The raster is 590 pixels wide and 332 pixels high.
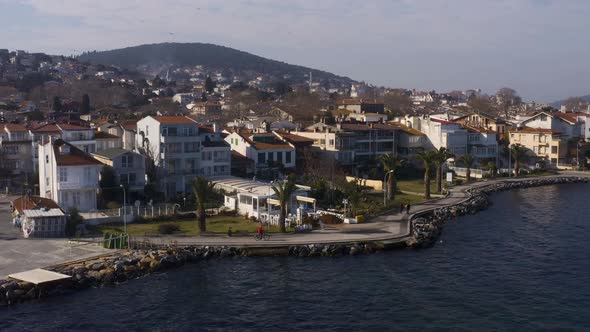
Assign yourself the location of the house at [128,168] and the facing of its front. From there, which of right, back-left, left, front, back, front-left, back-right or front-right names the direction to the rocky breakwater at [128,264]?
front-right

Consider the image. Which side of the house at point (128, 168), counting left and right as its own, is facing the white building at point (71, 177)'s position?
right

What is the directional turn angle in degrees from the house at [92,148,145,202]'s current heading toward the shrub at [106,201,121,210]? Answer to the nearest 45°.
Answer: approximately 45° to its right

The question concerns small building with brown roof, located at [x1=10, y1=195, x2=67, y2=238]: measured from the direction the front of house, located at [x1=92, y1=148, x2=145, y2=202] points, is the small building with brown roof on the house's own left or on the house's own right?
on the house's own right

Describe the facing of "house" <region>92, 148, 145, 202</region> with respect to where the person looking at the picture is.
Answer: facing the viewer and to the right of the viewer

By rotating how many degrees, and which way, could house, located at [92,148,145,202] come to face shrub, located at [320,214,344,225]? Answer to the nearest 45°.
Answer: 0° — it already faces it

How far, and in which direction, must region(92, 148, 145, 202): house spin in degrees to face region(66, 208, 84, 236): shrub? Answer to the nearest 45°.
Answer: approximately 45° to its right

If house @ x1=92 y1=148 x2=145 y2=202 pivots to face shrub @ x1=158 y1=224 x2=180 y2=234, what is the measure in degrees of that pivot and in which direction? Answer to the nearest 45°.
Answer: approximately 45° to its right

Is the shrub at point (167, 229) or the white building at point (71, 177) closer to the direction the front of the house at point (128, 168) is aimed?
the shrub
